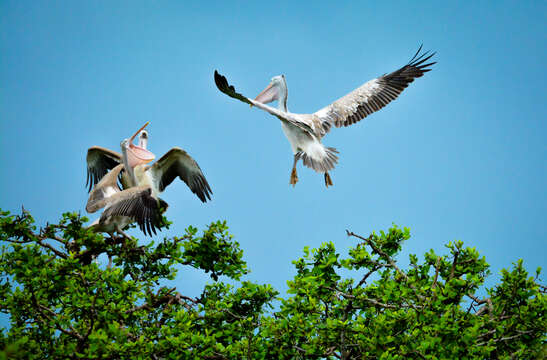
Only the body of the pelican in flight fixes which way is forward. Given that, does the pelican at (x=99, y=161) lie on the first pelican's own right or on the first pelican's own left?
on the first pelican's own left

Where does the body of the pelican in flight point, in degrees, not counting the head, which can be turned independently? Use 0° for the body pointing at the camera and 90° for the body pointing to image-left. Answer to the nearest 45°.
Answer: approximately 135°
